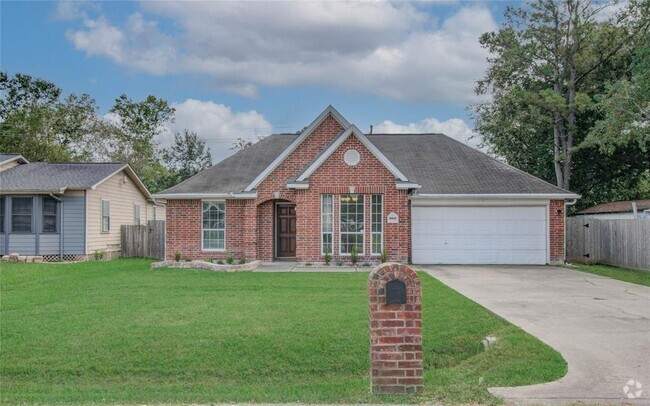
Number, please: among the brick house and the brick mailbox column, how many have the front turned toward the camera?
2

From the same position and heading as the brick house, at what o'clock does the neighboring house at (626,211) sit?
The neighboring house is roughly at 8 o'clock from the brick house.

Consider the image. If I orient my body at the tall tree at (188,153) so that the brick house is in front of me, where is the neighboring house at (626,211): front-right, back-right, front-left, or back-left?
front-left

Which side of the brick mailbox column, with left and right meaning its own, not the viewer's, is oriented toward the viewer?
front

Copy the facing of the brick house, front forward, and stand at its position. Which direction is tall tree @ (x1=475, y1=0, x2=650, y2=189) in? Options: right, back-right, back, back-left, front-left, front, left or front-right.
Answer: back-left

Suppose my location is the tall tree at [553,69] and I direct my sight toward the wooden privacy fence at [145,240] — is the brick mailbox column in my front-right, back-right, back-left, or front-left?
front-left

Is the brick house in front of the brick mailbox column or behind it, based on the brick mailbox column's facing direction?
behind

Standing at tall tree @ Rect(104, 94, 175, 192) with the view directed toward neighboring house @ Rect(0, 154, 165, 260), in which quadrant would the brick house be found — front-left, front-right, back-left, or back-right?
front-left

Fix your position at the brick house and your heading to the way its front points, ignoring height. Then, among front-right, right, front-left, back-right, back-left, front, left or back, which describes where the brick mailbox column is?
front

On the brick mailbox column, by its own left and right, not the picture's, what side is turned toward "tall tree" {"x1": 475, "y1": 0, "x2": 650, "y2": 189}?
back

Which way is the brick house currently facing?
toward the camera
